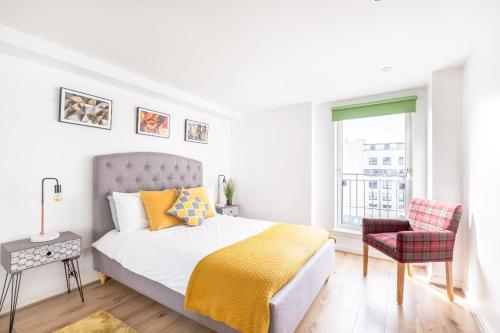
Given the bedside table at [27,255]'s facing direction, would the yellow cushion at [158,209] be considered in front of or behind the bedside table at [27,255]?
in front

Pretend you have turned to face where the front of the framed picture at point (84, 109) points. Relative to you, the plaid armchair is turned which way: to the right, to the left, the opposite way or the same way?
the opposite way

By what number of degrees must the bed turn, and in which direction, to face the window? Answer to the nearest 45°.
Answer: approximately 45° to its left

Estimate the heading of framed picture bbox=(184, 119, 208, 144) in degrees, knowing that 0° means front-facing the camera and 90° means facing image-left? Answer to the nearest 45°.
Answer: approximately 315°

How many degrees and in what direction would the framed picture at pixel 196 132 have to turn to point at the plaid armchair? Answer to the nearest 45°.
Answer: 0° — it already faces it
